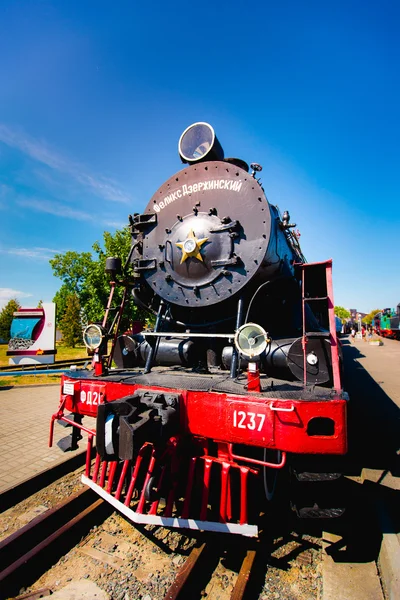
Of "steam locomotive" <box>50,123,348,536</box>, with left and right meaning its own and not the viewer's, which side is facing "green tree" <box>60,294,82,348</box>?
right

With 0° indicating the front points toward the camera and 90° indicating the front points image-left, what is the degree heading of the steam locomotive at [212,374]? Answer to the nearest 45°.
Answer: approximately 45°

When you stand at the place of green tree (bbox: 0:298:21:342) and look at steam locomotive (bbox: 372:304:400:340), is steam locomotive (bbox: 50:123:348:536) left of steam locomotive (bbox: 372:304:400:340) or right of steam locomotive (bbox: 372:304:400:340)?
right

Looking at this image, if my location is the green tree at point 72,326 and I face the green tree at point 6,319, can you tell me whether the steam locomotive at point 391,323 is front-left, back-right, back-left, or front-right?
back-right

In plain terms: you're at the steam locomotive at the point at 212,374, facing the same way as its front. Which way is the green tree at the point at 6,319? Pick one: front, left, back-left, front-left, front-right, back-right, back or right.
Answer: right

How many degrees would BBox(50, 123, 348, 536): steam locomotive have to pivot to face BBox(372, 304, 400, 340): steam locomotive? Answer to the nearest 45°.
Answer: approximately 180°
